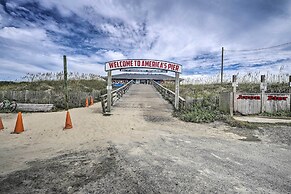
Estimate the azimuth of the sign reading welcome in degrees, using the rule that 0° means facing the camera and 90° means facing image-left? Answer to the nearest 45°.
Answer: approximately 0°

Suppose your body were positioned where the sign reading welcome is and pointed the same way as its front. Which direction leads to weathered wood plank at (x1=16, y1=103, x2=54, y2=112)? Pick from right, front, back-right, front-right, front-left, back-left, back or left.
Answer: right
